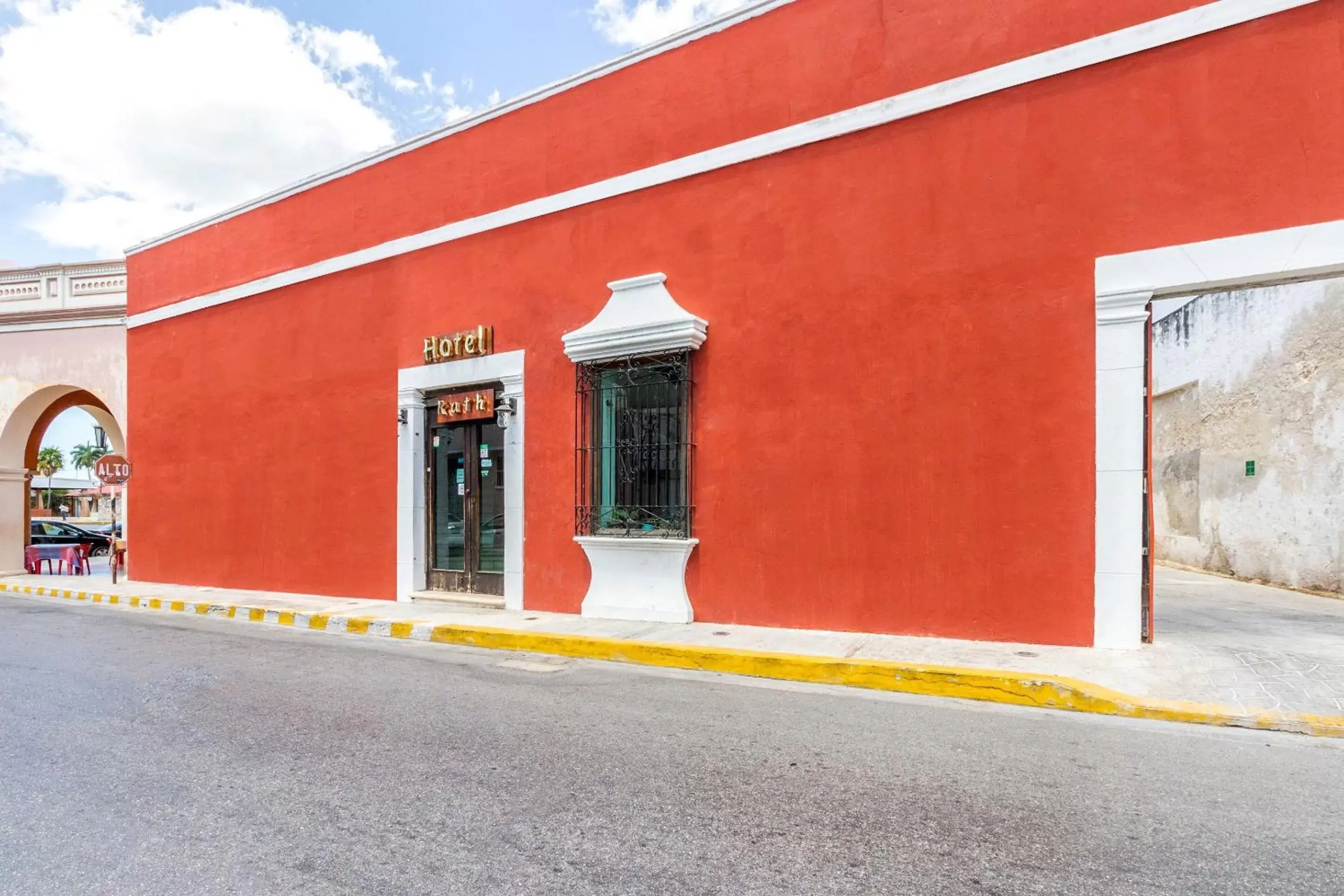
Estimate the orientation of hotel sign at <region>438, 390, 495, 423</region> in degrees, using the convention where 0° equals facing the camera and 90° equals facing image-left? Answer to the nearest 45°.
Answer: approximately 45°

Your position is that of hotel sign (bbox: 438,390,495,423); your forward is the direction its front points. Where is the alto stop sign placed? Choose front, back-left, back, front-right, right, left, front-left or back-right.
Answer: right

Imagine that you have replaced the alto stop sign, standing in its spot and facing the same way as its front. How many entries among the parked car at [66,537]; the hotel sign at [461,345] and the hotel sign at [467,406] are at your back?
1

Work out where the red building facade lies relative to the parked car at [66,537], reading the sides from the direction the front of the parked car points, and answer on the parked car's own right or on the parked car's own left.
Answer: on the parked car's own right

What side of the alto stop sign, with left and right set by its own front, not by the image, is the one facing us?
front

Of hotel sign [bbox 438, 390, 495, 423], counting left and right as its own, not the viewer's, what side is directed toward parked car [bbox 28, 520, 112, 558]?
right

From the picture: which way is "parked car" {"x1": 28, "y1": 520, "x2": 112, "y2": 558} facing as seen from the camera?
to the viewer's right

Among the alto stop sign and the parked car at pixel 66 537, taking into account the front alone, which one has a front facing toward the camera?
the alto stop sign

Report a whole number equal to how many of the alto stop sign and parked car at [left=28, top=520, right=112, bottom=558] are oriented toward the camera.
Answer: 1

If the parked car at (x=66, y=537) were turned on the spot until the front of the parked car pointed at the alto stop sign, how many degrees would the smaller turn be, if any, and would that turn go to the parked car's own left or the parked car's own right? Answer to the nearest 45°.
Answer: approximately 90° to the parked car's own right

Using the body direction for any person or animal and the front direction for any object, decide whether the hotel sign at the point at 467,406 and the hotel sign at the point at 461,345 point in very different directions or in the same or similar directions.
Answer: same or similar directions
